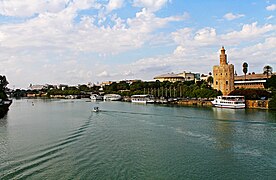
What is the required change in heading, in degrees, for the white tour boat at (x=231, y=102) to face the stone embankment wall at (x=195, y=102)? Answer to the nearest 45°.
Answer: approximately 45° to its right

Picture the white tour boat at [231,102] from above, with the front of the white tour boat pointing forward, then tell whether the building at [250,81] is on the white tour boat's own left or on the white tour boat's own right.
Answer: on the white tour boat's own right

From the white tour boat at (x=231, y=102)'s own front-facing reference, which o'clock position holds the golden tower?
The golden tower is roughly at 3 o'clock from the white tour boat.

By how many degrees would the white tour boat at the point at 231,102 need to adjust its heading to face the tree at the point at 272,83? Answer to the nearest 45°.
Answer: approximately 135° to its right

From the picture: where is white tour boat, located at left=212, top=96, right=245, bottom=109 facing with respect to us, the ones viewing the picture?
facing to the left of the viewer

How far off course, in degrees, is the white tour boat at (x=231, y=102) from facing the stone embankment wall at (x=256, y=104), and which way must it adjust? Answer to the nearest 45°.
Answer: approximately 180°

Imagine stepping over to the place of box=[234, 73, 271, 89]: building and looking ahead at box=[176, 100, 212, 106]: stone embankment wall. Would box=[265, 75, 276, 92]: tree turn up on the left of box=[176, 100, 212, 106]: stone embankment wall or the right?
left
